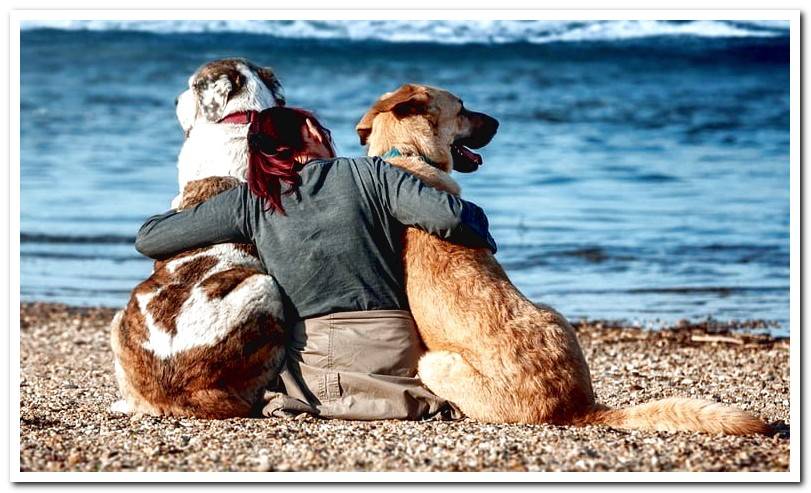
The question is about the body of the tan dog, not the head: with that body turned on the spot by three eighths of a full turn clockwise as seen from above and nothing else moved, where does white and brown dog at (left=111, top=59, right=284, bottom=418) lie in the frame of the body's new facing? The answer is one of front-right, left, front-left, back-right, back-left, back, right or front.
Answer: back

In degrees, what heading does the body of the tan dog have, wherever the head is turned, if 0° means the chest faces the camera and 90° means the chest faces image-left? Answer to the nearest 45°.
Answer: approximately 135°

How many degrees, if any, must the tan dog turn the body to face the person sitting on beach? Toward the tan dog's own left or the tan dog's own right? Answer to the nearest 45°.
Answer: approximately 45° to the tan dog's own left

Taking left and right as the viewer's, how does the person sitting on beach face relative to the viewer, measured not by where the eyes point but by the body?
facing away from the viewer

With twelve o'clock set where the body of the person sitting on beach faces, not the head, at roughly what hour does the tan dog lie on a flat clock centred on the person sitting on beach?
The tan dog is roughly at 4 o'clock from the person sitting on beach.

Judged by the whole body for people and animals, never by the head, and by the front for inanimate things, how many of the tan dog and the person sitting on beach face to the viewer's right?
0
